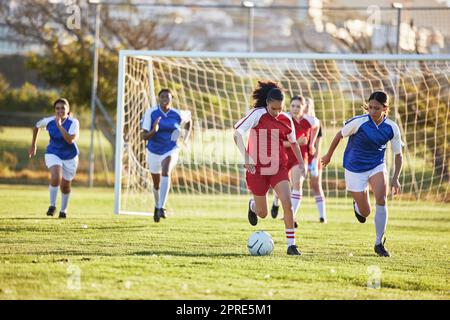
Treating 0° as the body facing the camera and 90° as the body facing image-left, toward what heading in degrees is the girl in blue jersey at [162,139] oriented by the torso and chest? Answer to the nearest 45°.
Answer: approximately 0°

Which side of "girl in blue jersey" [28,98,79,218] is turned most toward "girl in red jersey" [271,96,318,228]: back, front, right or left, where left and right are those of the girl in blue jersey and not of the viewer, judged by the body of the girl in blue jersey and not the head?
left

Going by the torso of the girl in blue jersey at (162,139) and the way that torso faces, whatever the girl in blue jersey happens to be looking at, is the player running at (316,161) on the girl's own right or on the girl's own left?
on the girl's own left

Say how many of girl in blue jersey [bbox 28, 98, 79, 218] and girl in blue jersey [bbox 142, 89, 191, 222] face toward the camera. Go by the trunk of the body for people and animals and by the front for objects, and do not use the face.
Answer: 2

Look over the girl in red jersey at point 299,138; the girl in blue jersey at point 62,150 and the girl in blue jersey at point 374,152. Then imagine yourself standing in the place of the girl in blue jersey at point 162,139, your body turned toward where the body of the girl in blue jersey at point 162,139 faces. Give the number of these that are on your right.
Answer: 1

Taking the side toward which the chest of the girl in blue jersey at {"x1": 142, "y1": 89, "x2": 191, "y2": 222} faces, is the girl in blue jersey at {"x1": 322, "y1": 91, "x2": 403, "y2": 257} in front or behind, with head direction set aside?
in front

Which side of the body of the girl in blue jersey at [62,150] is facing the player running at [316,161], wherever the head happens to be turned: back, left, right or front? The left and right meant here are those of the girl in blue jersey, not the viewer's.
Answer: left

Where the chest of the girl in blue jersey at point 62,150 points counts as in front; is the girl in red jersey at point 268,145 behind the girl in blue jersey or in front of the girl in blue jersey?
in front

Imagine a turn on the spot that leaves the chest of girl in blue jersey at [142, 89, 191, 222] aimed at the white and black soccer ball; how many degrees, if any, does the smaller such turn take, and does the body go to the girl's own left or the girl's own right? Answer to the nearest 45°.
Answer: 0° — they already face it

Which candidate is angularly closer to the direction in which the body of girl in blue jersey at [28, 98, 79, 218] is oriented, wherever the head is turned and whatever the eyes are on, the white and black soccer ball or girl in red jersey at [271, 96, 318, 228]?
the white and black soccer ball

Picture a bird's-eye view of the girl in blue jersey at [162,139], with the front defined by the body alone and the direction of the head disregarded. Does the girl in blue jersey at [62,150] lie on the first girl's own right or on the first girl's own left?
on the first girl's own right

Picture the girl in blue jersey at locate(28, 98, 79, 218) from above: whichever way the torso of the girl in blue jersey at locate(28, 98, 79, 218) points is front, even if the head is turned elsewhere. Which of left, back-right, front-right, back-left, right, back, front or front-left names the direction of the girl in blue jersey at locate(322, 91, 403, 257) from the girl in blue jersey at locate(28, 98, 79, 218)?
front-left
